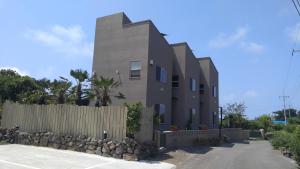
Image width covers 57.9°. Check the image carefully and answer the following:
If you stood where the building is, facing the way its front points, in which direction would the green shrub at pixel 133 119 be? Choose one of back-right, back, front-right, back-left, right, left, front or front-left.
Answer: front-right

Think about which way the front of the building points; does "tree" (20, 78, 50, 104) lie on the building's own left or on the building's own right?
on the building's own right

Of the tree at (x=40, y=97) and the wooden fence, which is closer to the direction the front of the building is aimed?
the wooden fence

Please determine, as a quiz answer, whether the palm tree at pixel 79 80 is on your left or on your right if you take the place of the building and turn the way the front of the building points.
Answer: on your right
